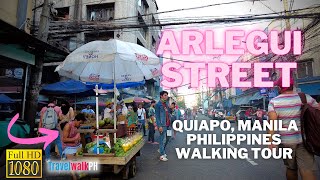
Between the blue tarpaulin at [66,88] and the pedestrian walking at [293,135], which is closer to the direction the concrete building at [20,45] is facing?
the pedestrian walking

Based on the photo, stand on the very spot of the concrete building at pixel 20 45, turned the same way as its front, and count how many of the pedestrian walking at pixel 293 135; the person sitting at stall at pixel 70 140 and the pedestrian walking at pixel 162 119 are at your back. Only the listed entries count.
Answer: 0

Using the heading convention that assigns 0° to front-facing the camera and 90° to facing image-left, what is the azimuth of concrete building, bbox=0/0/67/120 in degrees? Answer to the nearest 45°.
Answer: approximately 315°

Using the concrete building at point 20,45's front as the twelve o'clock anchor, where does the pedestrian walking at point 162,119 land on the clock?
The pedestrian walking is roughly at 12 o'clock from the concrete building.

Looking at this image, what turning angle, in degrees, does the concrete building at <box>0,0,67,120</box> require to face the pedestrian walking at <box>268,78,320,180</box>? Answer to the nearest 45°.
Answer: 0° — it already faces them

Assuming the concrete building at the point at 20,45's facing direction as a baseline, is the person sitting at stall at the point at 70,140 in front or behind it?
in front

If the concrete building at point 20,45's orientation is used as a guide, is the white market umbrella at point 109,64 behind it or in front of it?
in front

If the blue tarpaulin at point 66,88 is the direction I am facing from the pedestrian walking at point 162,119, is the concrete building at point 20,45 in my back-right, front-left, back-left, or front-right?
front-left

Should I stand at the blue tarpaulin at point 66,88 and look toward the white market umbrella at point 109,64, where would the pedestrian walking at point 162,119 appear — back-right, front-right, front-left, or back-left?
front-left

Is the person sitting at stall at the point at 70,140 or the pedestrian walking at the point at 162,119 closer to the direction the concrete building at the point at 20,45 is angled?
the pedestrian walking

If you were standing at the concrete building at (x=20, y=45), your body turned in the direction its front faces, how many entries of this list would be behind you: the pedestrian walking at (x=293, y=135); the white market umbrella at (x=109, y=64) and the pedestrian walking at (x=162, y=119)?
0

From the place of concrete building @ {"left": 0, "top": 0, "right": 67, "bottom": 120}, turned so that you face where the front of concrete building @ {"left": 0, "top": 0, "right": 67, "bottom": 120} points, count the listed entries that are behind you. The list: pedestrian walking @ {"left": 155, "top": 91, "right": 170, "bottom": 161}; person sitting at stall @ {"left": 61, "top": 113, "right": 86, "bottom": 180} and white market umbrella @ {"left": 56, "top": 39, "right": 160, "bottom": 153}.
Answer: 0

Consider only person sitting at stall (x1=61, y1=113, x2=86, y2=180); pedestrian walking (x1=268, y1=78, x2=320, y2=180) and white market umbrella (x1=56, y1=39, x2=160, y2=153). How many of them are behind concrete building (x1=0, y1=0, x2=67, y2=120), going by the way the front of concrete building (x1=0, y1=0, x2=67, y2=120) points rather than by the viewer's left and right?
0

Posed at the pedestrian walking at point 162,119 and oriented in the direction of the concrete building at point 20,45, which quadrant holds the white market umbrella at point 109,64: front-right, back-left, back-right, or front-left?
front-left

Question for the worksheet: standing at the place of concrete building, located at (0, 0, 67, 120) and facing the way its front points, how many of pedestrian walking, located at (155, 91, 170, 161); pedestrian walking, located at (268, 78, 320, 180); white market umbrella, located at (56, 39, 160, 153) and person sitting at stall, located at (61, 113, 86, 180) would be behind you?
0
